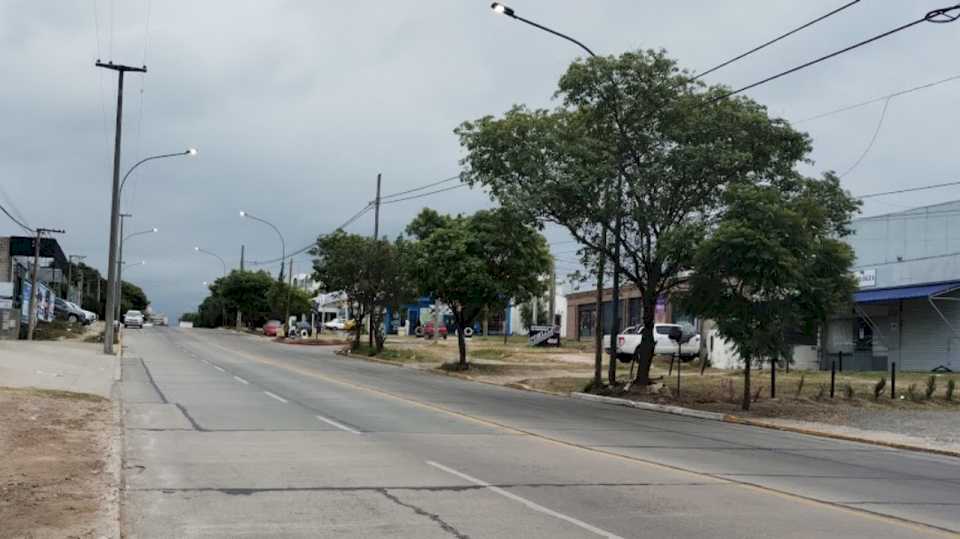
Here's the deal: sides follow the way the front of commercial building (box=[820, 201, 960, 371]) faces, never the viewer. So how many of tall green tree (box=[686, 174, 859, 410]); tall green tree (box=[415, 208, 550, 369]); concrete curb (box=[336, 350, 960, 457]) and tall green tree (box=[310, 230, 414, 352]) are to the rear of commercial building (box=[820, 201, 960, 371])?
0

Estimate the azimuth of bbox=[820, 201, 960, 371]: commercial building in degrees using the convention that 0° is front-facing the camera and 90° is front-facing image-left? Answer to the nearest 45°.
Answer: approximately 45°

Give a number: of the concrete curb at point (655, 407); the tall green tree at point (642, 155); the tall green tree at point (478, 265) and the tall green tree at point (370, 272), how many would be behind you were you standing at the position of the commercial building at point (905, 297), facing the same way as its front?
0

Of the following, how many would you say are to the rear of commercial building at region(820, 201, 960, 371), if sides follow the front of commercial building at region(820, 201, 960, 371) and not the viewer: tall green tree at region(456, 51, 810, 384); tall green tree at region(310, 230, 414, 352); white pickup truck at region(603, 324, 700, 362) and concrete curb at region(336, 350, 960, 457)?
0

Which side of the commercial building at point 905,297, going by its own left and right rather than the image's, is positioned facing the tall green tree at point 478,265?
front

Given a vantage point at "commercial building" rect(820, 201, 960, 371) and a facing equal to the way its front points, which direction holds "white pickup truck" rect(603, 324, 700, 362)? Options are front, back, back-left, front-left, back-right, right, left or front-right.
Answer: front-right

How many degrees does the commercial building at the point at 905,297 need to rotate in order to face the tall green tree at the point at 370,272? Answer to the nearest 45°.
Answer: approximately 45° to its right

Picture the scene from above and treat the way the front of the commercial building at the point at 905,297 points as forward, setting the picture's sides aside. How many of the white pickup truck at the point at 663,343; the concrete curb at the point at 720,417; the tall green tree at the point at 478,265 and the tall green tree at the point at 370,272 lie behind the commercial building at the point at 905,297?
0

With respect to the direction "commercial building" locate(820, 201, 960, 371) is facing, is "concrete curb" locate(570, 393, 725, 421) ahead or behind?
ahead

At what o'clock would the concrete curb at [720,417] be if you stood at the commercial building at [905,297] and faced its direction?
The concrete curb is roughly at 11 o'clock from the commercial building.

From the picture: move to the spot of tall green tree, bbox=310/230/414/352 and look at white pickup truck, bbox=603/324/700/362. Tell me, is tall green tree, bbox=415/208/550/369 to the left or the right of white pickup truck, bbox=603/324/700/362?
right

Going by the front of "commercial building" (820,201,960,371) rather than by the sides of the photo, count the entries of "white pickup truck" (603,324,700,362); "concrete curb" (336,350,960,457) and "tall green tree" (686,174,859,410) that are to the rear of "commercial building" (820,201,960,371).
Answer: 0

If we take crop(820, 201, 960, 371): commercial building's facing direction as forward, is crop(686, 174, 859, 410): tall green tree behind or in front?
in front
